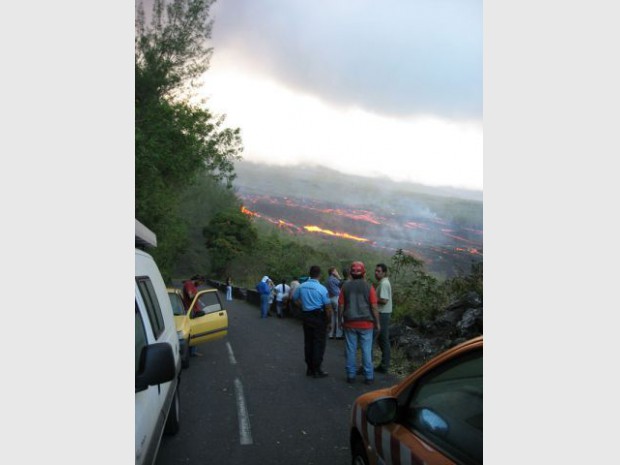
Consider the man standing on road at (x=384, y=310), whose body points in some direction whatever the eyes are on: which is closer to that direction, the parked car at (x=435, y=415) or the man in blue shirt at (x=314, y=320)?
the man in blue shirt

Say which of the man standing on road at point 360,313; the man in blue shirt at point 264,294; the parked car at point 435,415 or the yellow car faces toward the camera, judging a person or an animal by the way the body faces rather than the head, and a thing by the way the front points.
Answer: the yellow car

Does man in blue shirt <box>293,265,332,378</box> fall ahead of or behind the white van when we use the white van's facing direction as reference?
behind

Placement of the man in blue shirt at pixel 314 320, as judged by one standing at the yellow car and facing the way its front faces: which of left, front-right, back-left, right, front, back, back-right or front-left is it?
front-left

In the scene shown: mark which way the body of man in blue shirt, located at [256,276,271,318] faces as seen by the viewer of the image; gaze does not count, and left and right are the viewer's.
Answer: facing away from the viewer and to the right of the viewer

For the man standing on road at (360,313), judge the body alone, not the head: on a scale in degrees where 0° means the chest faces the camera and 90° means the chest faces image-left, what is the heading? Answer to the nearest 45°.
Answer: approximately 180°

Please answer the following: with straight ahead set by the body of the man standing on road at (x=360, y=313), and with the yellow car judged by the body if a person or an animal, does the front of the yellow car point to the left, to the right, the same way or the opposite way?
the opposite way

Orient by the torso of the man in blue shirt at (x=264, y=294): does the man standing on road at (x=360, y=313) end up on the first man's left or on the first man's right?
on the first man's right

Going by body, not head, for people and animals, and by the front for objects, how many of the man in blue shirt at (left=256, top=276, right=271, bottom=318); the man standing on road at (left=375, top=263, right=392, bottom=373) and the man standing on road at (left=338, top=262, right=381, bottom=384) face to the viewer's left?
1

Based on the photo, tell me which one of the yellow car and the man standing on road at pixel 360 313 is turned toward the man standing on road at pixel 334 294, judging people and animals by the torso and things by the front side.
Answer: the man standing on road at pixel 360 313

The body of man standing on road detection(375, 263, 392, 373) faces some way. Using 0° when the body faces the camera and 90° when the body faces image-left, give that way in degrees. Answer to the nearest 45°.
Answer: approximately 90°

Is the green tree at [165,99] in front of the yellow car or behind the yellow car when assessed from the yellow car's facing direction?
behind

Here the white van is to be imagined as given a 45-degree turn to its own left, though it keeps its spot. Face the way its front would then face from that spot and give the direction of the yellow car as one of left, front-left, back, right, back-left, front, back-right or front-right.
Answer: back

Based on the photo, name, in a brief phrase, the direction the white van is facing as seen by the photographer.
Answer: facing the viewer and to the left of the viewer
